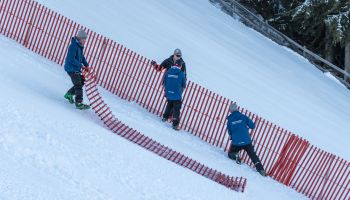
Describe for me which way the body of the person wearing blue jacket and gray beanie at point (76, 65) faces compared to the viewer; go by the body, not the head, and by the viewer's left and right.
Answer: facing to the right of the viewer

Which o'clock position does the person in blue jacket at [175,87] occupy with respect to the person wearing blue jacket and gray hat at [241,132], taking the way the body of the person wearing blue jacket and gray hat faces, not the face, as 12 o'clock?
The person in blue jacket is roughly at 9 o'clock from the person wearing blue jacket and gray hat.

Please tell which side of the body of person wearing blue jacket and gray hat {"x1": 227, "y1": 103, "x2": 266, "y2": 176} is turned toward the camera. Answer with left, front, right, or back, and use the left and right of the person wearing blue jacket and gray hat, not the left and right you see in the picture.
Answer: back
